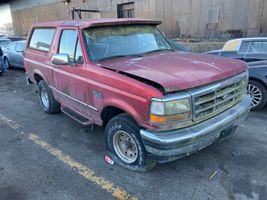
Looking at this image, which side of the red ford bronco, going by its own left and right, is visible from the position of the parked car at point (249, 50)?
left

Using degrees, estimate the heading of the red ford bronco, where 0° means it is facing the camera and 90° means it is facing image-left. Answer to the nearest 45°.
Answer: approximately 315°

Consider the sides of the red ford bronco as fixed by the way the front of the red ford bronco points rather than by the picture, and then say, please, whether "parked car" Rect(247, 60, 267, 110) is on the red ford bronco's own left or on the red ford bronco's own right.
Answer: on the red ford bronco's own left

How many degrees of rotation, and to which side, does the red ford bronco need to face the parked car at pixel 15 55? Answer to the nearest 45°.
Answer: approximately 180°
